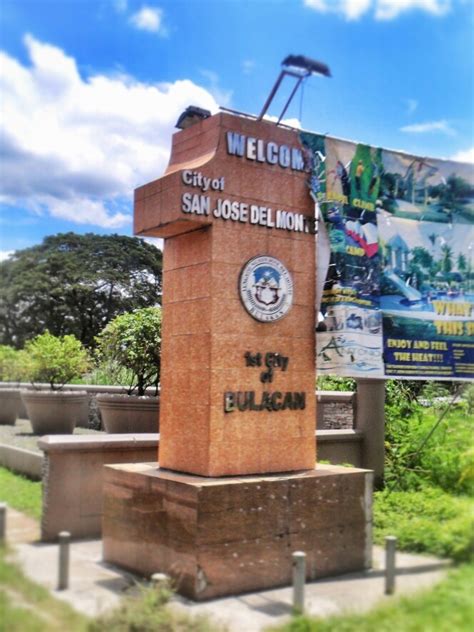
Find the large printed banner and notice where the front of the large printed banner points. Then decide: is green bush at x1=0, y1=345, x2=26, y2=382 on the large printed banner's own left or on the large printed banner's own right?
on the large printed banner's own right

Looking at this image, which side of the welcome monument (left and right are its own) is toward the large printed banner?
left

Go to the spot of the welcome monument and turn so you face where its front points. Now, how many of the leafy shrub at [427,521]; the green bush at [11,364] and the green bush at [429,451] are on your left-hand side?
2

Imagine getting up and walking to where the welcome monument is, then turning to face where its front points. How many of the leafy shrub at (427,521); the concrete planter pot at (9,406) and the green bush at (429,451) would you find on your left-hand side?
2

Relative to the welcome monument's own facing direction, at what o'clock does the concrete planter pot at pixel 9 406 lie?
The concrete planter pot is roughly at 4 o'clock from the welcome monument.

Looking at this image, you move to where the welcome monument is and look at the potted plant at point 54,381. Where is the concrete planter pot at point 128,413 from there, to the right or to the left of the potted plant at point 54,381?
right

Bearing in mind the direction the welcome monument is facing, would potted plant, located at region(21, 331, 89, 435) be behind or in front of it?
behind

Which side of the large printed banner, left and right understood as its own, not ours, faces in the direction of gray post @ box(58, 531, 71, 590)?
right

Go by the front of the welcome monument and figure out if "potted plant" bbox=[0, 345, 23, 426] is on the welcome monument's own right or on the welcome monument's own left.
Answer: on the welcome monument's own right
